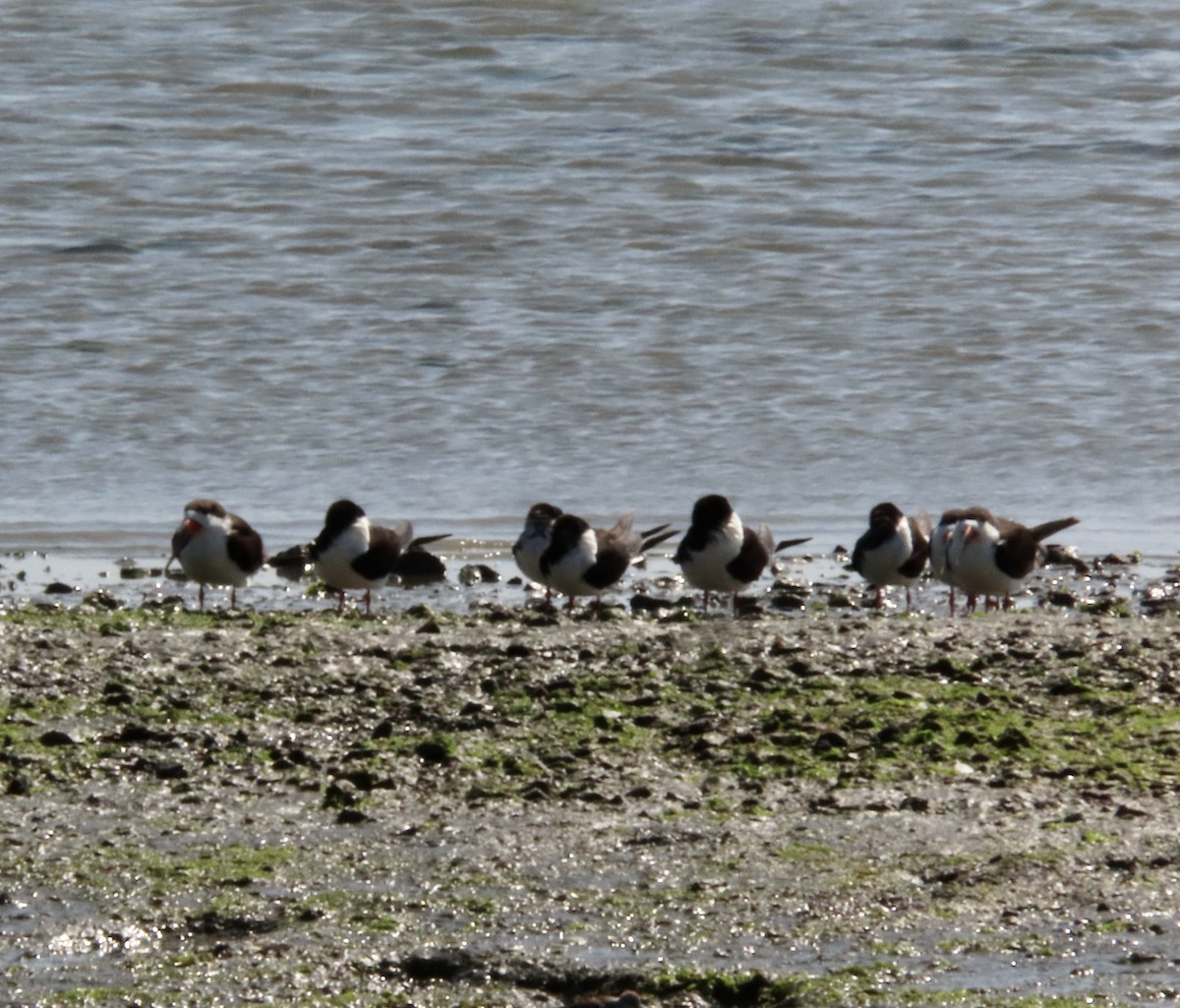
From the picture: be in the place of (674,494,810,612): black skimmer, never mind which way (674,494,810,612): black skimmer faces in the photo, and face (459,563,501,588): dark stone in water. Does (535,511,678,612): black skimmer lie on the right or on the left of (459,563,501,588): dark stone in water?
left

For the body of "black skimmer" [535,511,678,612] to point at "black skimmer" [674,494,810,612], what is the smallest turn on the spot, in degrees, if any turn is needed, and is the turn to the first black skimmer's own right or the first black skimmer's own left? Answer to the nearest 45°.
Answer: approximately 135° to the first black skimmer's own left

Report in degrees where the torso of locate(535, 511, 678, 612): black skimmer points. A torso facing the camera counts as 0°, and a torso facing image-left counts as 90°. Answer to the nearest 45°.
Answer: approximately 45°

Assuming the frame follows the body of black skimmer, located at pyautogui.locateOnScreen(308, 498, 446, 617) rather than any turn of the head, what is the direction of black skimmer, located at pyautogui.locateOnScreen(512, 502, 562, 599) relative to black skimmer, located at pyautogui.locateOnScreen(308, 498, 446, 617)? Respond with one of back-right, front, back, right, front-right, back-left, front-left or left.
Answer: back-left

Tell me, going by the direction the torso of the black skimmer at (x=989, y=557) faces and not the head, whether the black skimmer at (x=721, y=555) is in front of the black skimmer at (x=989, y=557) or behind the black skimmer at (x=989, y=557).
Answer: in front

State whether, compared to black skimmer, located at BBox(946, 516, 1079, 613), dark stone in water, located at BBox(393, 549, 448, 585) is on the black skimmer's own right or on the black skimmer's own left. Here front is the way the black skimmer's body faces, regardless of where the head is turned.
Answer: on the black skimmer's own right

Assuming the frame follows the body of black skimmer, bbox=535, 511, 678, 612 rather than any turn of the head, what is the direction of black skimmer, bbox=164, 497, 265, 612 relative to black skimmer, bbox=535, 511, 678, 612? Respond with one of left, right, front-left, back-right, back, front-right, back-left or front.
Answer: front-right

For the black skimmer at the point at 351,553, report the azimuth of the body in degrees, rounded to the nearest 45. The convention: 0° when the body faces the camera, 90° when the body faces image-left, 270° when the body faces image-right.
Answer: approximately 45°

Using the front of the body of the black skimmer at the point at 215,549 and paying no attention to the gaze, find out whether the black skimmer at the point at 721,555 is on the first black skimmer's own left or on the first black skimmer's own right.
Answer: on the first black skimmer's own left

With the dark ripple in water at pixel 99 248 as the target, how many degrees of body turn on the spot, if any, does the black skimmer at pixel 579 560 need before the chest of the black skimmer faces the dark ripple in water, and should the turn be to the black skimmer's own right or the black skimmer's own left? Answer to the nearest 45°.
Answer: approximately 90° to the black skimmer's own right
